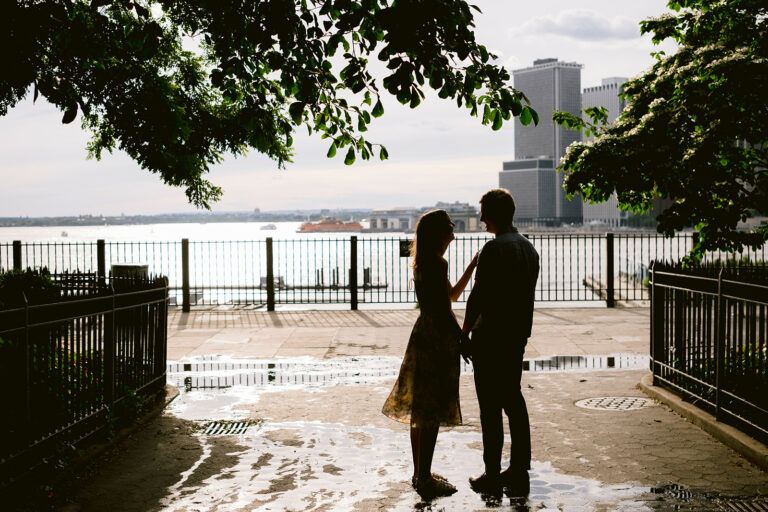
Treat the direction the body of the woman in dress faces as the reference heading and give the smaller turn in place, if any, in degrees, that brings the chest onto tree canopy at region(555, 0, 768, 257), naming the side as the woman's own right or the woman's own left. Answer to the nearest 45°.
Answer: approximately 45° to the woman's own left

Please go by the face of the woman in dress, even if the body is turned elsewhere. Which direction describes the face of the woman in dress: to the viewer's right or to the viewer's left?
to the viewer's right

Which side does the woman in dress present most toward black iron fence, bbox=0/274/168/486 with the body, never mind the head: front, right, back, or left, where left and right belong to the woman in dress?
back

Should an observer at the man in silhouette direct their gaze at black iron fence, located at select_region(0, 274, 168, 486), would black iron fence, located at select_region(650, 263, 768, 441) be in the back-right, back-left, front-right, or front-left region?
back-right

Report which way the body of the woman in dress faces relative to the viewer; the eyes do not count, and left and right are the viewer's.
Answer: facing to the right of the viewer
